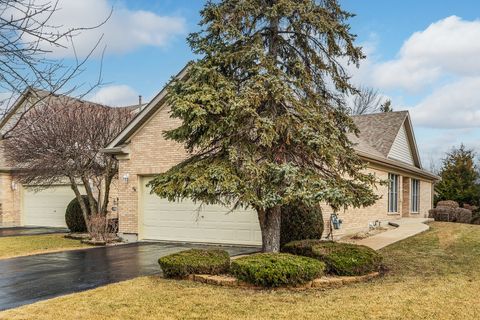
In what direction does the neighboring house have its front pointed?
toward the camera

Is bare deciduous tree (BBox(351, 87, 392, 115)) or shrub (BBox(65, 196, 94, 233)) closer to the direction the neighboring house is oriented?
the shrub

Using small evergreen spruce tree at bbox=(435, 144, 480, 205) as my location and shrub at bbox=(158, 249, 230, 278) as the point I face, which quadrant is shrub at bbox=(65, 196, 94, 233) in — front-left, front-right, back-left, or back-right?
front-right

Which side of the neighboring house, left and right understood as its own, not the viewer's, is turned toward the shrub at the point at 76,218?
front

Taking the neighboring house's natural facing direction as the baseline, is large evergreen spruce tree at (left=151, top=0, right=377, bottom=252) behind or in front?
in front

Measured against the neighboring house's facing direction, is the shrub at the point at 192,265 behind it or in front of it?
in front

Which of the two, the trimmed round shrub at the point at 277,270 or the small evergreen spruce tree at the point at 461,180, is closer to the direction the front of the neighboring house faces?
the trimmed round shrub
